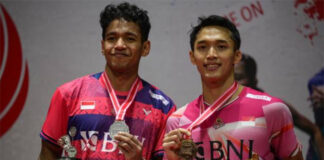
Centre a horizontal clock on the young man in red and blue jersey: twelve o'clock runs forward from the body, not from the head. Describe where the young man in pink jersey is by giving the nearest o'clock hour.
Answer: The young man in pink jersey is roughly at 10 o'clock from the young man in red and blue jersey.

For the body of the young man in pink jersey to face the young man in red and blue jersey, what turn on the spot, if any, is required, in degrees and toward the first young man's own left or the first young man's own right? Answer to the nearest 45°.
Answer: approximately 90° to the first young man's own right

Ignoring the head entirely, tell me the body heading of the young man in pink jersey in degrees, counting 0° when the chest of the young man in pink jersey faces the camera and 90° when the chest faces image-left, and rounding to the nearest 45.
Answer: approximately 0°

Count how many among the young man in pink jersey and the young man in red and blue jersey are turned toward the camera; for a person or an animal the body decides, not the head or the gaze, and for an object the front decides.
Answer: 2

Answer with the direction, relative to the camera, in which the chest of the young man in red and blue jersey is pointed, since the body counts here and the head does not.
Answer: toward the camera
